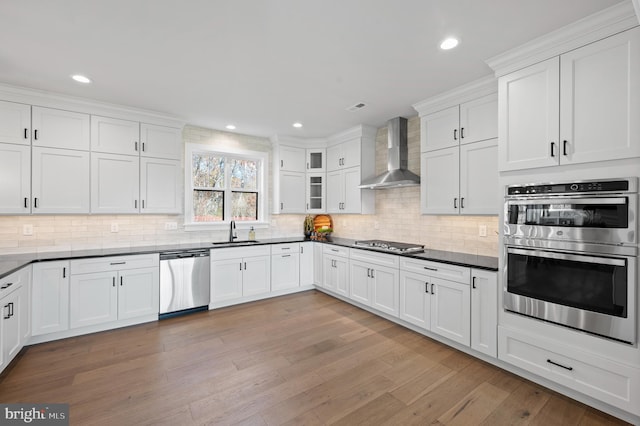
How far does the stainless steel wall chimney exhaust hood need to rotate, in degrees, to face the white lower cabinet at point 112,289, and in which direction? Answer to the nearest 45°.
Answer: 0° — it already faces it

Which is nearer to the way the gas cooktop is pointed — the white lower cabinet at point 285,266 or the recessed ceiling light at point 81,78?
the recessed ceiling light

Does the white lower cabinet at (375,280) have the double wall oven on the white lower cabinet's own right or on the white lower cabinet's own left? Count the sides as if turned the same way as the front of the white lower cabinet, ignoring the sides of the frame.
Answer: on the white lower cabinet's own left

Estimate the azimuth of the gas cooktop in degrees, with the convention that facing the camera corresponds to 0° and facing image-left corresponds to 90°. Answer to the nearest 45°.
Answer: approximately 45°

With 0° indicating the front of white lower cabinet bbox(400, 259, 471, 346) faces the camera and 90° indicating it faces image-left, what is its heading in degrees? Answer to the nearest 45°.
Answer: approximately 45°

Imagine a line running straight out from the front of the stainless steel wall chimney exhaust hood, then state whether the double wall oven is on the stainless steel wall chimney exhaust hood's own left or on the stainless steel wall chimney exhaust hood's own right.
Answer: on the stainless steel wall chimney exhaust hood's own left

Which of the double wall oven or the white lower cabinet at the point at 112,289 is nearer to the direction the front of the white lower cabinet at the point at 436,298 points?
the white lower cabinet

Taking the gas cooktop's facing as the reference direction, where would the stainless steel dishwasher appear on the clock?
The stainless steel dishwasher is roughly at 1 o'clock from the gas cooktop.

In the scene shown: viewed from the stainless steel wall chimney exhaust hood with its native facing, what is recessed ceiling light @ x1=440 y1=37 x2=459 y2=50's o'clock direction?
The recessed ceiling light is roughly at 10 o'clock from the stainless steel wall chimney exhaust hood.

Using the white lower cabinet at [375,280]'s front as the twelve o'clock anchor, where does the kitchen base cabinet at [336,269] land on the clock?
The kitchen base cabinet is roughly at 3 o'clock from the white lower cabinet.

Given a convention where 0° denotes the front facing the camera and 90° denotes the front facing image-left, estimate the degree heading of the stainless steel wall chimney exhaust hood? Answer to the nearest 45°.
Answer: approximately 45°

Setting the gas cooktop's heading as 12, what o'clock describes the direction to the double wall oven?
The double wall oven is roughly at 9 o'clock from the gas cooktop.

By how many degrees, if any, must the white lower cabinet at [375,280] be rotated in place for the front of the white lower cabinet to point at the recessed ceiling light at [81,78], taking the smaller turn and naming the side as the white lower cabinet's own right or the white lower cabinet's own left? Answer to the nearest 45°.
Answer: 0° — it already faces it
